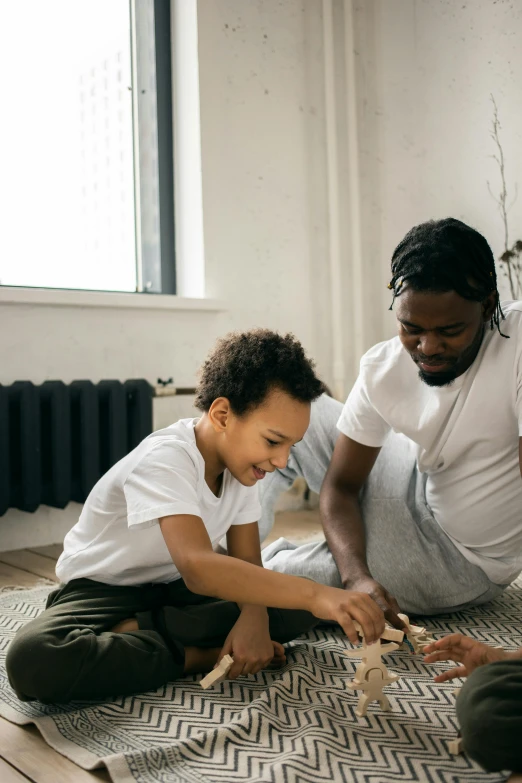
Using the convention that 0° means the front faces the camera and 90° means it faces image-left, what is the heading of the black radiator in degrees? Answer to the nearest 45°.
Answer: approximately 0°

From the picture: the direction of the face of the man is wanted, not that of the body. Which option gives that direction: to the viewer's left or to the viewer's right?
to the viewer's left

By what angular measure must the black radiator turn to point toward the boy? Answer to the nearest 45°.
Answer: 0° — it already faces them

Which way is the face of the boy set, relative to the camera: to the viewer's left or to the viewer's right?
to the viewer's right

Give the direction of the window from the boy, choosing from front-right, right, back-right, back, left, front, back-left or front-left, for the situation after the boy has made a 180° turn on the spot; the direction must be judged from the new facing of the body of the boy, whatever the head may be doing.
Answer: front-right
